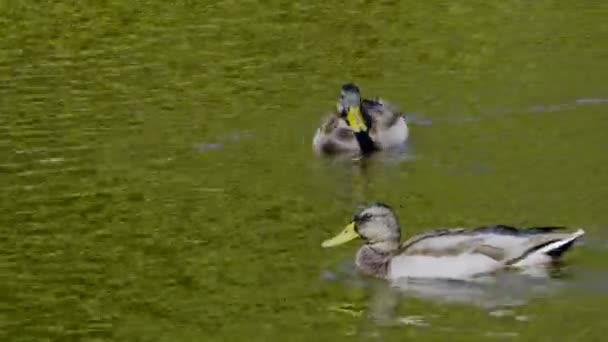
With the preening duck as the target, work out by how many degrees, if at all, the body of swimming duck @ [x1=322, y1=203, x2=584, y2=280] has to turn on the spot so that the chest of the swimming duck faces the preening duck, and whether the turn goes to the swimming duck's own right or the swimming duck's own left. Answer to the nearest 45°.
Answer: approximately 90° to the swimming duck's own right

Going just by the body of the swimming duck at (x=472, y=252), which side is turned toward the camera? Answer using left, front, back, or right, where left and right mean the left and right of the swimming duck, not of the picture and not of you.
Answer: left
